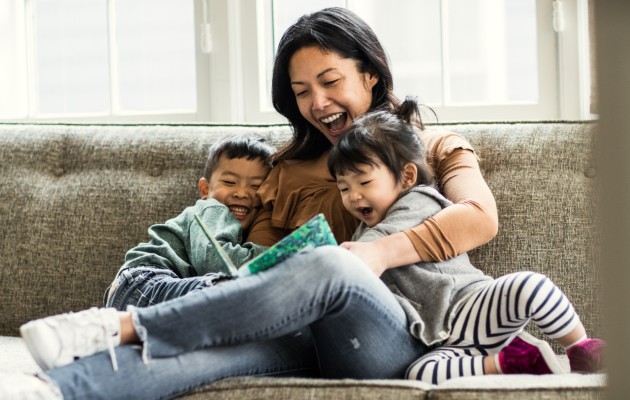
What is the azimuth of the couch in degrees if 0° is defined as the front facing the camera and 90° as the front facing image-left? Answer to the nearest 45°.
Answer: approximately 0°

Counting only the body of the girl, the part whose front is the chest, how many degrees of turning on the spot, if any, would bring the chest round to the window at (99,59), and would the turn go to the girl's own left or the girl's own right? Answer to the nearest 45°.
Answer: approximately 90° to the girl's own right

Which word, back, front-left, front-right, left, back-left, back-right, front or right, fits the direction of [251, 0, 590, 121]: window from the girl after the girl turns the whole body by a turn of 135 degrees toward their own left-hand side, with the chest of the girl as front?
left

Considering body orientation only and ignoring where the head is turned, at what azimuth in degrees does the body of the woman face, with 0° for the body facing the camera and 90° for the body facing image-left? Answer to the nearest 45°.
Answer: approximately 45°

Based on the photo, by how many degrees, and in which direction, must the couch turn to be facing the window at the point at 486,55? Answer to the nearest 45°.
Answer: approximately 135° to its left
